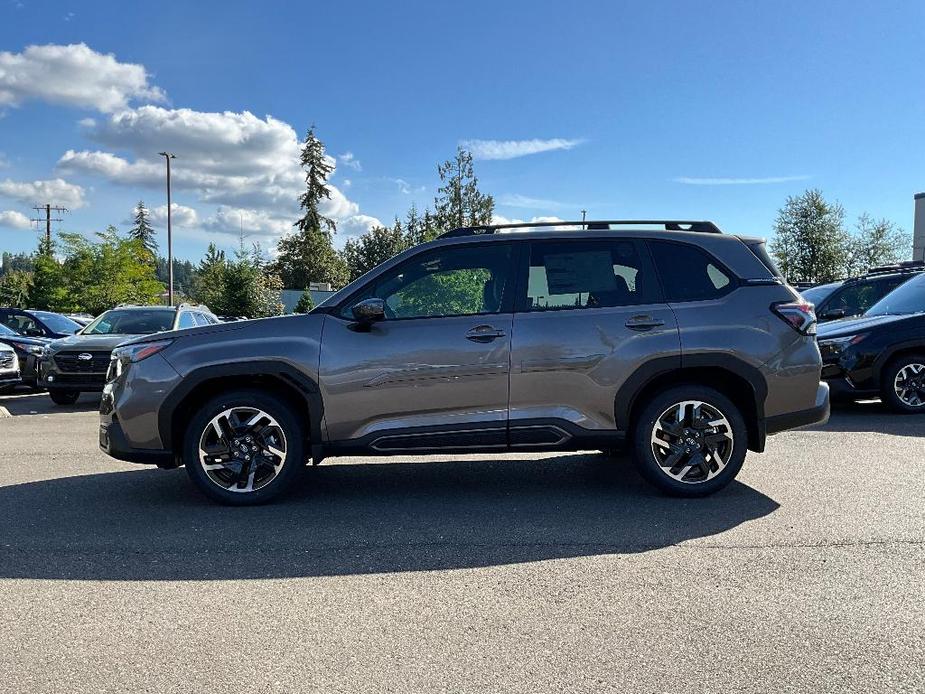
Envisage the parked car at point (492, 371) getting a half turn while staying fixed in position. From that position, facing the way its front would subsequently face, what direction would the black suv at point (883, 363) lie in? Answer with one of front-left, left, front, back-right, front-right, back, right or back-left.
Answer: front-left

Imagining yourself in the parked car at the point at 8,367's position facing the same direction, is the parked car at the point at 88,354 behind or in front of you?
in front

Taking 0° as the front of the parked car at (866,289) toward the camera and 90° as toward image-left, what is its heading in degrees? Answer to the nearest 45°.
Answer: approximately 45°

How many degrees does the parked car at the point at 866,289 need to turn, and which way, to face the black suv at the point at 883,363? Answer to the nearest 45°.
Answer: approximately 45° to its left

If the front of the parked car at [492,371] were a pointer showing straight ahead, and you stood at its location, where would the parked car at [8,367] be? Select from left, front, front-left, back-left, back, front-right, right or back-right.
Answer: front-right

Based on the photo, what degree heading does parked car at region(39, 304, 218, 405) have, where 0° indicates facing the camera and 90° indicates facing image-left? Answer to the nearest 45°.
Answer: approximately 45°

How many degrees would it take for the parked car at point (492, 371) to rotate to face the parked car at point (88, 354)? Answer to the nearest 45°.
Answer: approximately 45° to its right

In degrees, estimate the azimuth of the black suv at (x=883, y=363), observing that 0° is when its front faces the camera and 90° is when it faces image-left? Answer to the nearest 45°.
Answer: approximately 45°

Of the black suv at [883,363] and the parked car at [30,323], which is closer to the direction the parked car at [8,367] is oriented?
the black suv

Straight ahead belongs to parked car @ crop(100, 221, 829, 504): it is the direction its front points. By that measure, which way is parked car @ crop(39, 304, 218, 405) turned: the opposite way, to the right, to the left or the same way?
to the left

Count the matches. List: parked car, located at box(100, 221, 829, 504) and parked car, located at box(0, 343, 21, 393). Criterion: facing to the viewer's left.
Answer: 1

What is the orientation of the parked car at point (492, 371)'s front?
to the viewer's left

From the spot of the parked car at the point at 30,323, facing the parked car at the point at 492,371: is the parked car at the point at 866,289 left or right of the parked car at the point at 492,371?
left

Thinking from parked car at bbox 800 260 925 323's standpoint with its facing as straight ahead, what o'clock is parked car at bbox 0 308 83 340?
parked car at bbox 0 308 83 340 is roughly at 1 o'clock from parked car at bbox 800 260 925 323.

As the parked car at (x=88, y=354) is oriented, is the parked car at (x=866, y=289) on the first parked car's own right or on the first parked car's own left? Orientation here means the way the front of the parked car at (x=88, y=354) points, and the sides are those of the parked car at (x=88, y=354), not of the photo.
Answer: on the first parked car's own left
